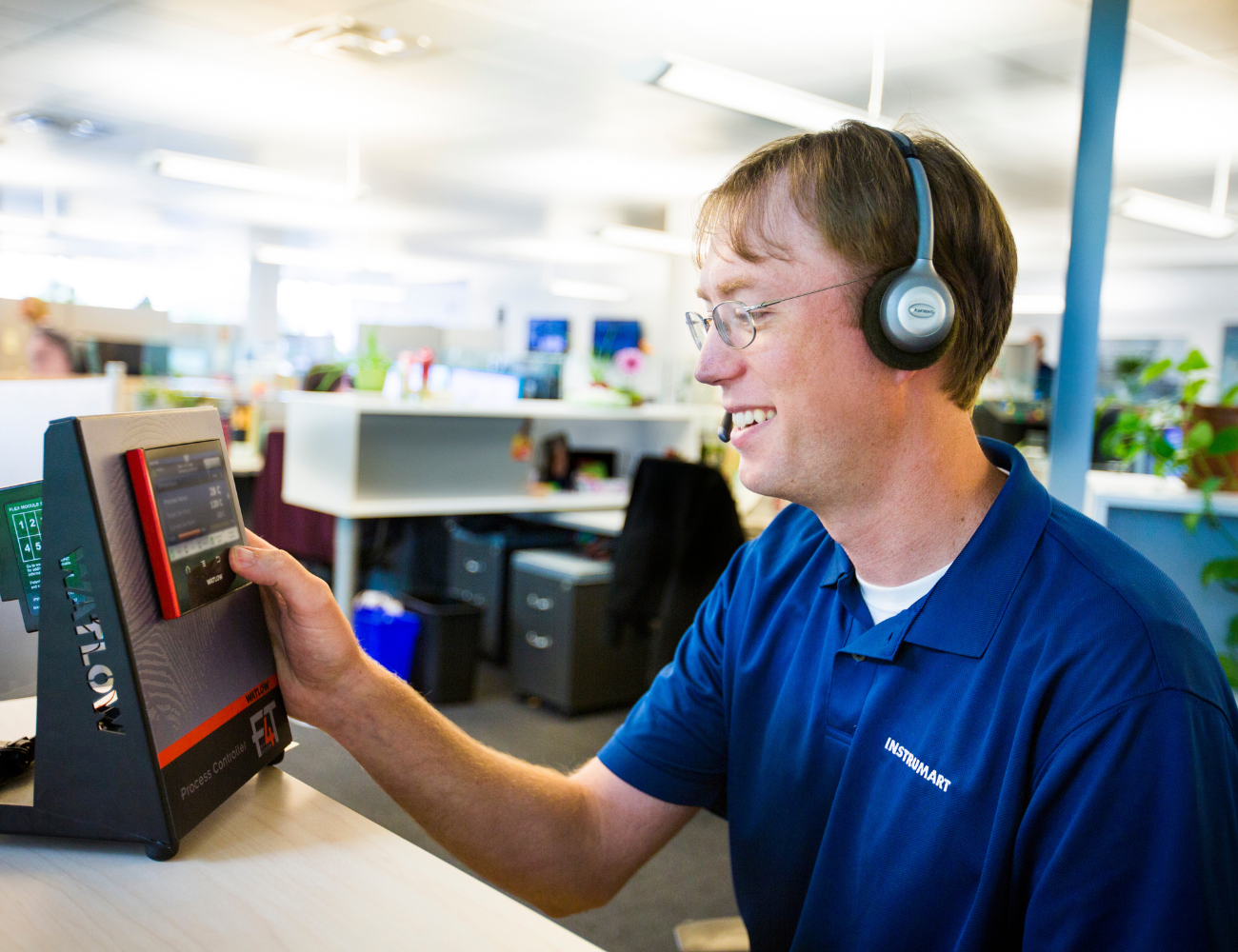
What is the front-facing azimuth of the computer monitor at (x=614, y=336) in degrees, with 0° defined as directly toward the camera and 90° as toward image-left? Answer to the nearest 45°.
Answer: approximately 0°

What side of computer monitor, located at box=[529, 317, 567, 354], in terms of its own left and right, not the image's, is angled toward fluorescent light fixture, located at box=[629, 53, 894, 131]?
front

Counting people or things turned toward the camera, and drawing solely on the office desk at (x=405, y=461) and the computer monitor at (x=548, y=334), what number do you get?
2

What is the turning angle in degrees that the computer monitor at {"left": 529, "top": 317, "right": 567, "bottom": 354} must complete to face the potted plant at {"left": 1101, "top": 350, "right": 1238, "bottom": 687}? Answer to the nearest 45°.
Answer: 0° — it already faces it

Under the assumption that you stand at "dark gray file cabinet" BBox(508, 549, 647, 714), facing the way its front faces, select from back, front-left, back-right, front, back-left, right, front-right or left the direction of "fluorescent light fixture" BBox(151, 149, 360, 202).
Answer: right

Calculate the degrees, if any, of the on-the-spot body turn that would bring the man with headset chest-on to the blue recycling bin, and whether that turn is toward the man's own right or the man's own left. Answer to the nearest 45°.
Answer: approximately 90° to the man's own right

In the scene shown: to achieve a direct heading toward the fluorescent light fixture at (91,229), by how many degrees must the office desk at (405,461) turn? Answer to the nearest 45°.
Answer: approximately 135° to its right

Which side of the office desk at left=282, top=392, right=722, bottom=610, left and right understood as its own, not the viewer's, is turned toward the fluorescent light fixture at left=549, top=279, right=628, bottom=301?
back

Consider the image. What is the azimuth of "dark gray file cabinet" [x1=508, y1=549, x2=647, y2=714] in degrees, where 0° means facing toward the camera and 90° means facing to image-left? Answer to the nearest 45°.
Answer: approximately 45°

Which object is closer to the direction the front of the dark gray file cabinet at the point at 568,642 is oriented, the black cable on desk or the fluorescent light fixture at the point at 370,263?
the black cable on desk

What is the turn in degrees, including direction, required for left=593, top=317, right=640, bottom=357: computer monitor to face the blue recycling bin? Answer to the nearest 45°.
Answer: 0° — it already faces it

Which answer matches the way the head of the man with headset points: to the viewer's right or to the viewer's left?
to the viewer's left
